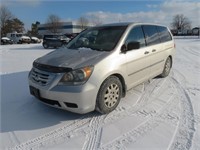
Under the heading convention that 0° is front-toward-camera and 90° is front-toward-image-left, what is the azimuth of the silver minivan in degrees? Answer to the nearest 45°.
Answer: approximately 45°
